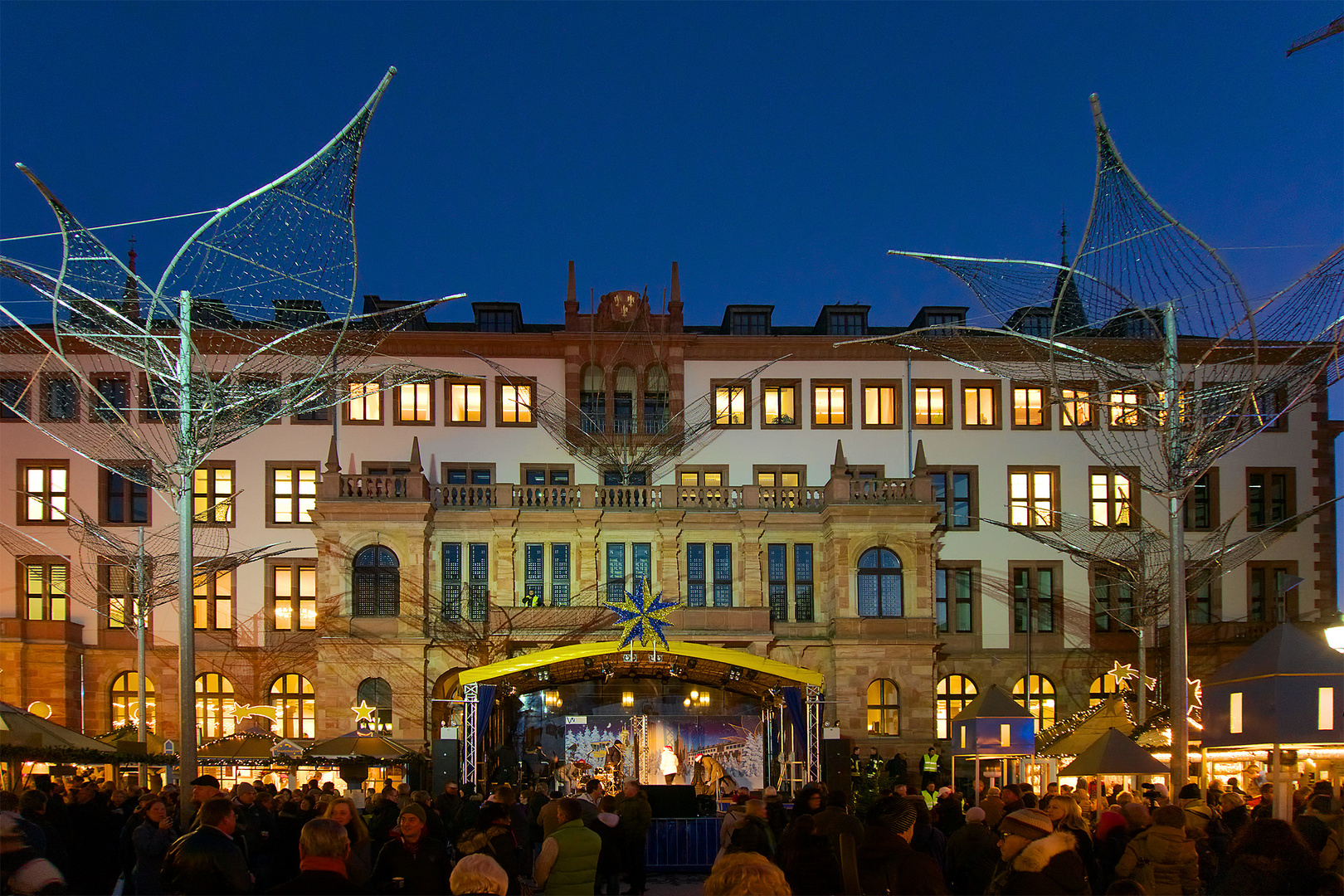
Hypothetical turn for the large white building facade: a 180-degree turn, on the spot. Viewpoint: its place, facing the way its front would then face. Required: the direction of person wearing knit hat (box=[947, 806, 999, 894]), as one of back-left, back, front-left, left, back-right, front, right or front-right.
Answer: back

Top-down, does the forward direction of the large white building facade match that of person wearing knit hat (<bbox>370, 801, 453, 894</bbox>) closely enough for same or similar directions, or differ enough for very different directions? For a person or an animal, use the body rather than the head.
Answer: same or similar directions

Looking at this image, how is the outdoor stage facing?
toward the camera

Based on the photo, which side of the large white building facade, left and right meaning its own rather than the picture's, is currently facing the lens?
front

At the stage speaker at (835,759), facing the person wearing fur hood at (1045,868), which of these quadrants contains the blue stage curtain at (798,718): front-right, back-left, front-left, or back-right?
back-right

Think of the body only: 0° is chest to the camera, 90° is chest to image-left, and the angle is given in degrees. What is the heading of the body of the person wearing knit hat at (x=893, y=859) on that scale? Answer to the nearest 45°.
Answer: approximately 225°

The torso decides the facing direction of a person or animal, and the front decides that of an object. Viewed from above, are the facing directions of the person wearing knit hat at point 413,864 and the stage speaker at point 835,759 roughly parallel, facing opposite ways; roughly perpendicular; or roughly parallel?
roughly parallel

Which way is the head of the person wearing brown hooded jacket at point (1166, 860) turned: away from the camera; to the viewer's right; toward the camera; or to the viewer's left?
away from the camera

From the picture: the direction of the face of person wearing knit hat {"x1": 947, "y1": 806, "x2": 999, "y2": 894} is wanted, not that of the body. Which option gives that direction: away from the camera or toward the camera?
away from the camera

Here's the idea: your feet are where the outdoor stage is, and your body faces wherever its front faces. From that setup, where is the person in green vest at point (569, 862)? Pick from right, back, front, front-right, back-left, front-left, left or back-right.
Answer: front

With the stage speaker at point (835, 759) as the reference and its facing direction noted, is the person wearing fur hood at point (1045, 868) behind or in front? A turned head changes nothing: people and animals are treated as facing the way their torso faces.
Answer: in front

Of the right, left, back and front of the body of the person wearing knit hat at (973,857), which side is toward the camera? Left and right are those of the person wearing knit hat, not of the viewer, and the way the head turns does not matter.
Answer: back

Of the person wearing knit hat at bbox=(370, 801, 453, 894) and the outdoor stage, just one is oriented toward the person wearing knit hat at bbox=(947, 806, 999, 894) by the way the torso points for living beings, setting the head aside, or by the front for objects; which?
the outdoor stage

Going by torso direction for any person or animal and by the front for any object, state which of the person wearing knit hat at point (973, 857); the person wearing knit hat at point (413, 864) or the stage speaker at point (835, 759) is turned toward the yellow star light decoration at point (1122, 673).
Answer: the person wearing knit hat at point (973, 857)

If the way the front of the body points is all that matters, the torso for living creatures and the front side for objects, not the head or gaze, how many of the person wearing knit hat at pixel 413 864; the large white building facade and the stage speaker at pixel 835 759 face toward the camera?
3

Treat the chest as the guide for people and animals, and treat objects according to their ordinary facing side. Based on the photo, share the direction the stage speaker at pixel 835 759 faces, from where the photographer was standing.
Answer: facing the viewer
